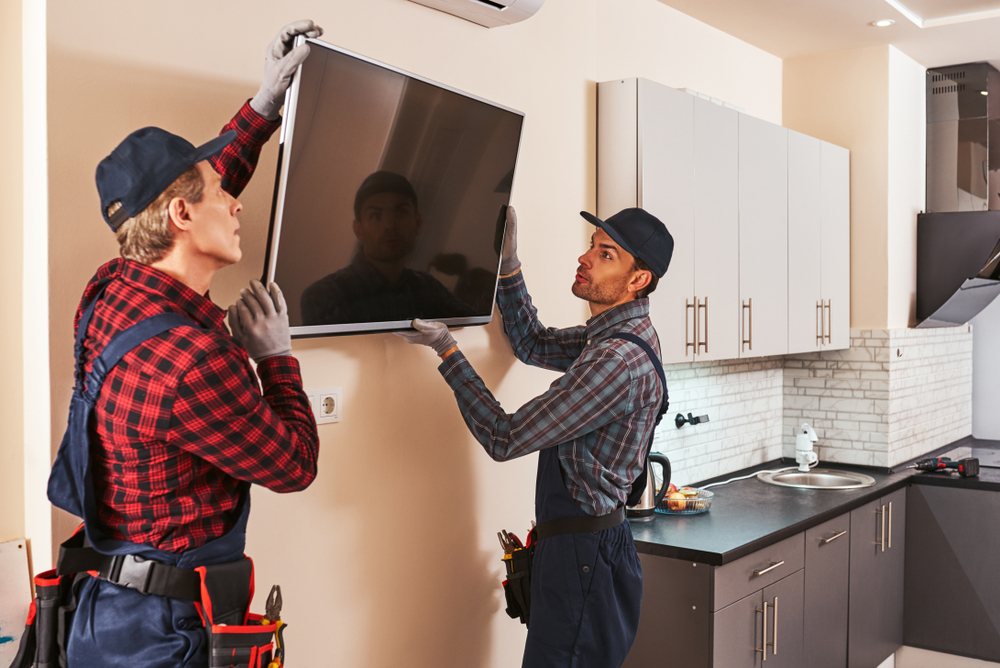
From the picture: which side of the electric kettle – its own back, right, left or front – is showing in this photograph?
left

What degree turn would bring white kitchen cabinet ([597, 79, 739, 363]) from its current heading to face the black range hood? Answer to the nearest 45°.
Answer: approximately 90° to its left

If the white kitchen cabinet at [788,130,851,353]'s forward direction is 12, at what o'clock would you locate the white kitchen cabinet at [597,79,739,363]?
the white kitchen cabinet at [597,79,739,363] is roughly at 2 o'clock from the white kitchen cabinet at [788,130,851,353].

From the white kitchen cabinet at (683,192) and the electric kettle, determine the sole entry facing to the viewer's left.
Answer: the electric kettle

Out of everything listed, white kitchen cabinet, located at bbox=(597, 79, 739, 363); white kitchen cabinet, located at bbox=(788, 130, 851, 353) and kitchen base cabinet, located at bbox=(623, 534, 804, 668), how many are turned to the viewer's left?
0

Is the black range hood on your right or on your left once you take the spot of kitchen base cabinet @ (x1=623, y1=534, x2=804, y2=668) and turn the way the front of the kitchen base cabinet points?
on your left

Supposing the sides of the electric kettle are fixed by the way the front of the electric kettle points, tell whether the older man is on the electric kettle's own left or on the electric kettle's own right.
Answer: on the electric kettle's own left

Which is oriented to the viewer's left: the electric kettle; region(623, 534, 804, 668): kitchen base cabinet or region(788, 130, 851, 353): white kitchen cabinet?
the electric kettle

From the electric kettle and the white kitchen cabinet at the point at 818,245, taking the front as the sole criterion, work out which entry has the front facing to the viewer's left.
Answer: the electric kettle

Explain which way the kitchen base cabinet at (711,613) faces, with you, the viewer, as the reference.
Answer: facing the viewer and to the right of the viewer

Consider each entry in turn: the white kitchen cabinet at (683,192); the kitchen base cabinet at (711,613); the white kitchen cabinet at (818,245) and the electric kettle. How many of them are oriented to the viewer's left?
1

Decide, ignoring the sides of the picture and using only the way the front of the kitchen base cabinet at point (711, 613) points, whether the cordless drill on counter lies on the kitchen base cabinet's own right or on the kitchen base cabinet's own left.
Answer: on the kitchen base cabinet's own left

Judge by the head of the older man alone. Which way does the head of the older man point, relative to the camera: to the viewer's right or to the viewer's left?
to the viewer's right

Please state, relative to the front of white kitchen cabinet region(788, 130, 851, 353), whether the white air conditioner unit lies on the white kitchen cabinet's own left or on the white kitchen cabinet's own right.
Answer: on the white kitchen cabinet's own right

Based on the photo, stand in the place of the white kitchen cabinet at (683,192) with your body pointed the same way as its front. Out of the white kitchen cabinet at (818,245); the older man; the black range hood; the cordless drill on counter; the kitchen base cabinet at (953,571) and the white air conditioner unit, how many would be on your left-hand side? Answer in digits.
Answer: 4
